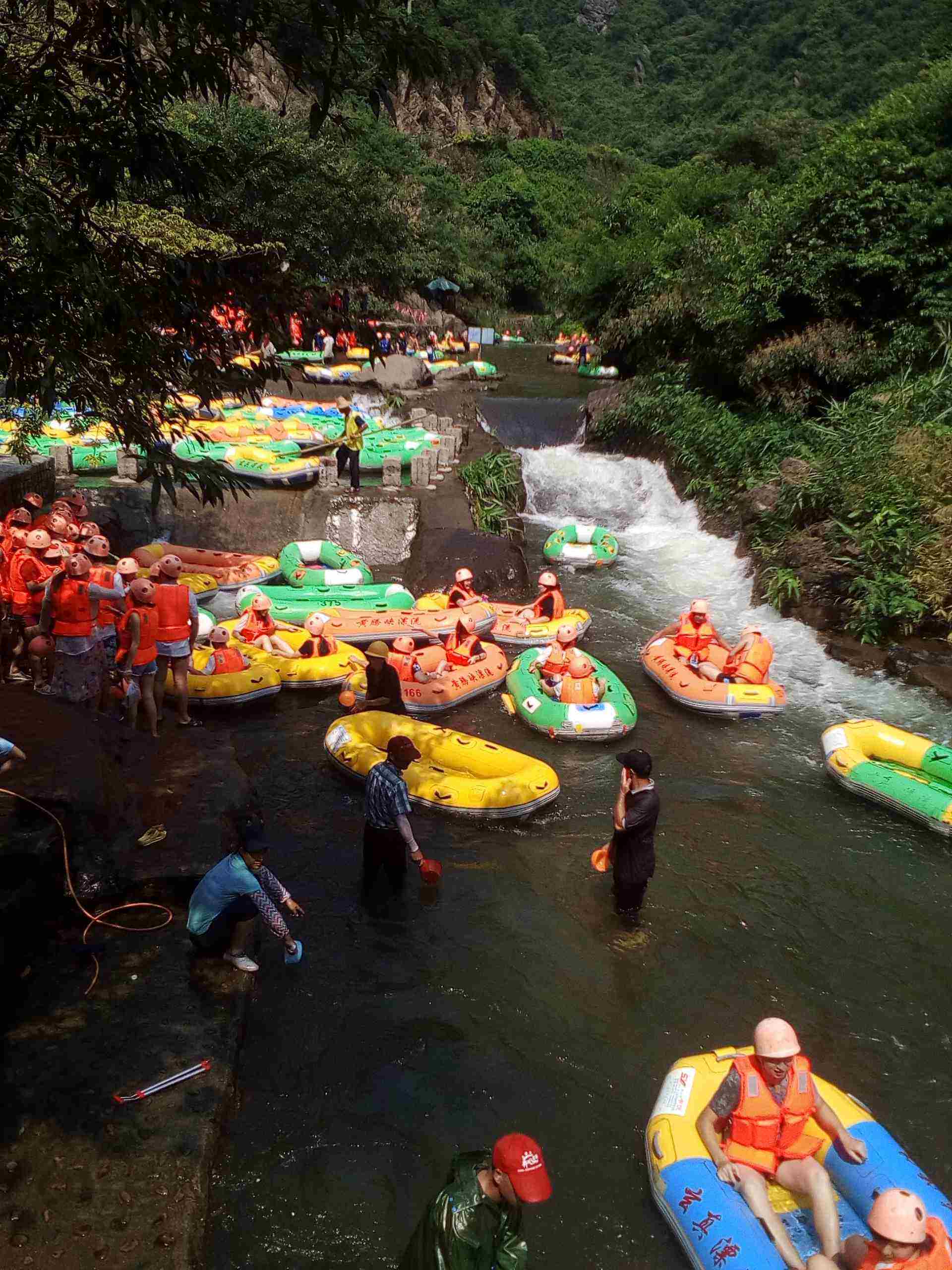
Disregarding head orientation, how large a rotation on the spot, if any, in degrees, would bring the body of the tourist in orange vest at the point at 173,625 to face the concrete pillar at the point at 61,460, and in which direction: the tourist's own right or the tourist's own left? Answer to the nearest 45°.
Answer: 0° — they already face it

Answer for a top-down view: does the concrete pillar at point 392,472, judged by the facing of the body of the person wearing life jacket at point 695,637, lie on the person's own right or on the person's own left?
on the person's own right

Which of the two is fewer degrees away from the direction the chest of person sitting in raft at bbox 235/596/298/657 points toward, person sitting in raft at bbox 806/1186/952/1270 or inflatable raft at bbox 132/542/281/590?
the person sitting in raft

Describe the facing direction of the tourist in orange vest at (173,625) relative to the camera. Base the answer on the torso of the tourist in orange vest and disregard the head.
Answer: away from the camera

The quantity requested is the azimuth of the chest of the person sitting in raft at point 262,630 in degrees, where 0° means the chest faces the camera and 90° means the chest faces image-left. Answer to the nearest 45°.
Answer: approximately 315°
